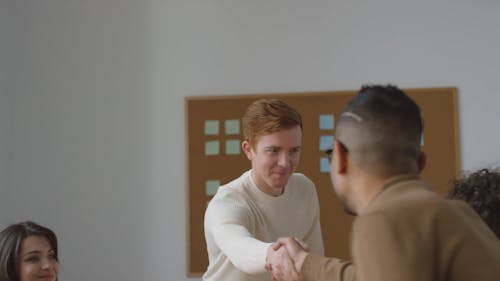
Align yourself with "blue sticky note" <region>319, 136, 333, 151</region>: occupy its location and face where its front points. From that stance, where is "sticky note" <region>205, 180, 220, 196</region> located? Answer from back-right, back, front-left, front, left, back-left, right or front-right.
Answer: right

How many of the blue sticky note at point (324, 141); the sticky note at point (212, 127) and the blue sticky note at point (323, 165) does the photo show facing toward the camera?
3

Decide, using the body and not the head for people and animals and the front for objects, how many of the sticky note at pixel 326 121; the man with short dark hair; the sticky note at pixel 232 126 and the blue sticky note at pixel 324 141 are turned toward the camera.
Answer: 3

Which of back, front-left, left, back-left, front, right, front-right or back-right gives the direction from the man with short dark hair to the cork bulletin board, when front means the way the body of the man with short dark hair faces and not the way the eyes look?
front-right

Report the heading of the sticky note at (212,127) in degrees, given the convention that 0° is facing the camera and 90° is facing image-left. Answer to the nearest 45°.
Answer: approximately 0°

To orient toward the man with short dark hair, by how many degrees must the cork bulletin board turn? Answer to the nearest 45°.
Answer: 0° — it already faces them

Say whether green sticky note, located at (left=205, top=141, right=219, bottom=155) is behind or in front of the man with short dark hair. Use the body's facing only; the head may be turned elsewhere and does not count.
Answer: in front

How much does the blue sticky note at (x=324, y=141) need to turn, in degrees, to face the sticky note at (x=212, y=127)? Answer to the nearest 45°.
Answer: approximately 90° to its right

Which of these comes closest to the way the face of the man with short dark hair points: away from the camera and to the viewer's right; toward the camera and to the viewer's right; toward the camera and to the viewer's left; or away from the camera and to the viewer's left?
away from the camera and to the viewer's left

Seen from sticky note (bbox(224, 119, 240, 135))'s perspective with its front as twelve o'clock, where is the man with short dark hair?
The man with short dark hair is roughly at 12 o'clock from the sticky note.

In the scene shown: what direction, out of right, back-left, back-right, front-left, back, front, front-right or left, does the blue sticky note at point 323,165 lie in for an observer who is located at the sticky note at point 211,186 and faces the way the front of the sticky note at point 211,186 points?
left

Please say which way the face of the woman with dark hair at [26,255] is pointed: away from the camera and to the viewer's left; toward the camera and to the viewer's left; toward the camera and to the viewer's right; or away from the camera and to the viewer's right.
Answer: toward the camera and to the viewer's right

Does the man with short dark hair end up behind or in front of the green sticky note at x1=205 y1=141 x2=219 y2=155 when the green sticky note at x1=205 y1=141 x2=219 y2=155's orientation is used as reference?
in front

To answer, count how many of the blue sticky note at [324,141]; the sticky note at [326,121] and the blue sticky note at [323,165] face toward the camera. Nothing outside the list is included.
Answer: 3

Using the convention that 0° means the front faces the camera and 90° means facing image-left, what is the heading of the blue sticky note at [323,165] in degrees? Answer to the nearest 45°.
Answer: approximately 0°
